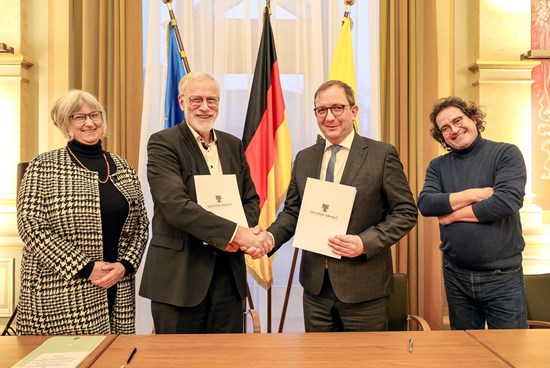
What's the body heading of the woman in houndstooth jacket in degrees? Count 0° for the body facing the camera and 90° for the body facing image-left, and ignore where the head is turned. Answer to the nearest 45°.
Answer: approximately 315°

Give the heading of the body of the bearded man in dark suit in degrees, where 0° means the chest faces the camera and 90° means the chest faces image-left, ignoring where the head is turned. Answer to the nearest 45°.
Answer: approximately 315°

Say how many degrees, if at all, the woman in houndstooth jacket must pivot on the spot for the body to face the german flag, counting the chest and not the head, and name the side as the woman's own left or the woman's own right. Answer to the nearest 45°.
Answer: approximately 90° to the woman's own left

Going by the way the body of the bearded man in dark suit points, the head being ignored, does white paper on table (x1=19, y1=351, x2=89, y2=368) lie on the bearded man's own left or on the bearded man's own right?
on the bearded man's own right
